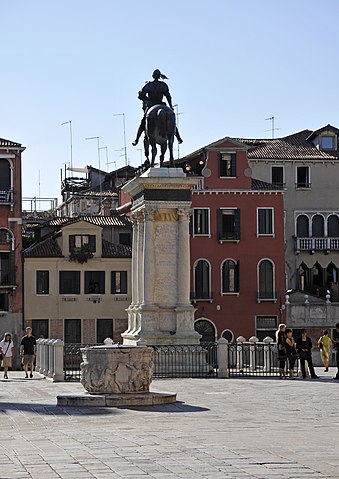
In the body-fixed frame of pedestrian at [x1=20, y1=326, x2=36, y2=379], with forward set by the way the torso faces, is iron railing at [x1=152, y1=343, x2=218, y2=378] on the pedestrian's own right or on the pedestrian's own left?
on the pedestrian's own left

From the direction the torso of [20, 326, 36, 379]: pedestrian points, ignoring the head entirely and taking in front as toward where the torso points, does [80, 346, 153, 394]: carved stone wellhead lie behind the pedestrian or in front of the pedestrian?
in front

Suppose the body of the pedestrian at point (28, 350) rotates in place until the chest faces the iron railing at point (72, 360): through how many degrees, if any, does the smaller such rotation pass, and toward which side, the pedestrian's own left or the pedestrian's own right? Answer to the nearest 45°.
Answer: approximately 45° to the pedestrian's own left

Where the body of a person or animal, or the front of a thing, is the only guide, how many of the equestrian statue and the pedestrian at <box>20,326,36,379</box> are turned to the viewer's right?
0
